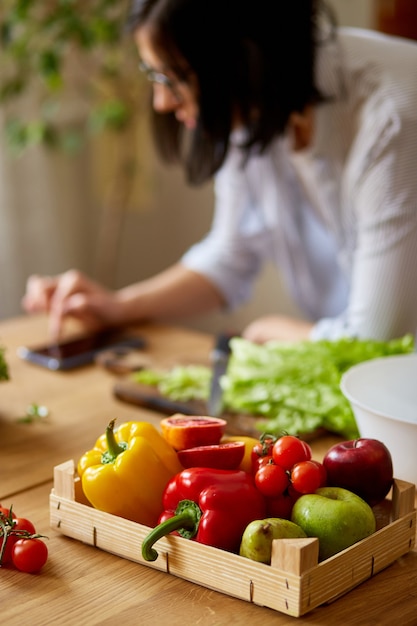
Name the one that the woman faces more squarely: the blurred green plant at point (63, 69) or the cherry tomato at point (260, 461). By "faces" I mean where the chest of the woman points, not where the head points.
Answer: the cherry tomato

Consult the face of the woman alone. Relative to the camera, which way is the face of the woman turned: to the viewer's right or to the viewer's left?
to the viewer's left

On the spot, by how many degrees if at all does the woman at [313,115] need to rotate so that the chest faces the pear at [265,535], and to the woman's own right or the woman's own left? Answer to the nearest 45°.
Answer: approximately 45° to the woman's own left

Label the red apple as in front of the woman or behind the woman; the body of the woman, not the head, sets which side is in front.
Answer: in front

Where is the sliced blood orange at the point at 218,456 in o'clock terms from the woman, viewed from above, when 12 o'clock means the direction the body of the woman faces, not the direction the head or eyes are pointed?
The sliced blood orange is roughly at 11 o'clock from the woman.

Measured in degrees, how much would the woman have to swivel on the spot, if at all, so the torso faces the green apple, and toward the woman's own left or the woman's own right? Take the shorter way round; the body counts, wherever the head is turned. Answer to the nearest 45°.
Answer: approximately 45° to the woman's own left

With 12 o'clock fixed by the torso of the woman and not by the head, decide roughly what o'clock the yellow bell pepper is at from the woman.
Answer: The yellow bell pepper is roughly at 11 o'clock from the woman.

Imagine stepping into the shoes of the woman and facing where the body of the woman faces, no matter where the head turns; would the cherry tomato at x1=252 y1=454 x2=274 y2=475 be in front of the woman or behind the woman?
in front

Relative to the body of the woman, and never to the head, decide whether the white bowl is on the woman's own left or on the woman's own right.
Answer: on the woman's own left

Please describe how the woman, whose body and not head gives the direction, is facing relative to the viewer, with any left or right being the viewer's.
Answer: facing the viewer and to the left of the viewer

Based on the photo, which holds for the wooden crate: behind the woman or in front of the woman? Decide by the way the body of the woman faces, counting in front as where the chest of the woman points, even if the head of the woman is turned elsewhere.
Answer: in front

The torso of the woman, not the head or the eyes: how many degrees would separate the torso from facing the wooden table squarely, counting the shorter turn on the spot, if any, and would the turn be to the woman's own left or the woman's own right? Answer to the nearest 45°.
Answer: approximately 45° to the woman's own left

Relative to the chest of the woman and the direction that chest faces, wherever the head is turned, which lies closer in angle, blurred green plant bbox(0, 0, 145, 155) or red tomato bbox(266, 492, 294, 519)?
the red tomato

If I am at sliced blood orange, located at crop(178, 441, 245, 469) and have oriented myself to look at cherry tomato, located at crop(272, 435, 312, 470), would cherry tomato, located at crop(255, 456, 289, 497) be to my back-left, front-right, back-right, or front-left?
front-right
